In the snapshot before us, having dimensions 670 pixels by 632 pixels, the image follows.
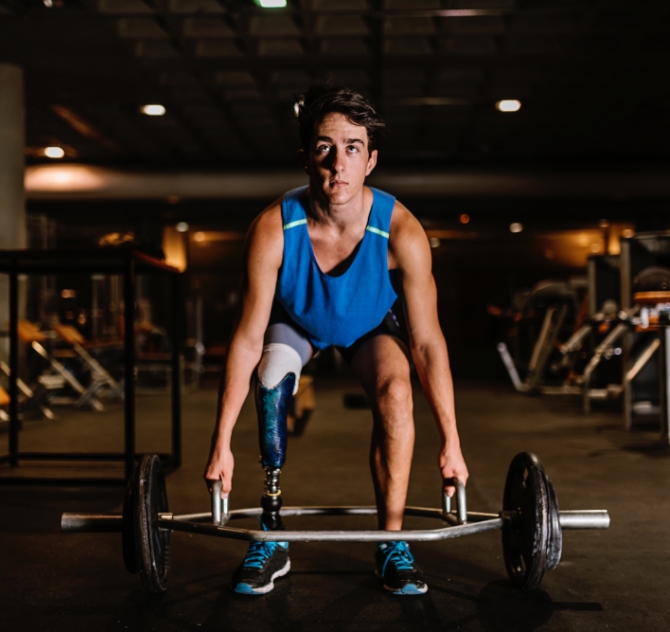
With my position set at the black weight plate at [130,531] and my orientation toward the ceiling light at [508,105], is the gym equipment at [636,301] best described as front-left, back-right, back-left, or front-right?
front-right

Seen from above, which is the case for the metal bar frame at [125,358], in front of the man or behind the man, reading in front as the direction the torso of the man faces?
behind

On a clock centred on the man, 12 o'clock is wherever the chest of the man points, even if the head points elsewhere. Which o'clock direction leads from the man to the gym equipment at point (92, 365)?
The gym equipment is roughly at 5 o'clock from the man.

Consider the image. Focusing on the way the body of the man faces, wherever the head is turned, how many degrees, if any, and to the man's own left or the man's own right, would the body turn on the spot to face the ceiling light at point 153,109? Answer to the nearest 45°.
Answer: approximately 180°

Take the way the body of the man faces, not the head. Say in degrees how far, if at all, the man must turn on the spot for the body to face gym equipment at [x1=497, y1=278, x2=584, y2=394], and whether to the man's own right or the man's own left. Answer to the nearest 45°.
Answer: approximately 180°

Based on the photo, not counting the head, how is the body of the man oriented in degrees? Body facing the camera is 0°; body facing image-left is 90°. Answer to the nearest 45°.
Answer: approximately 0°

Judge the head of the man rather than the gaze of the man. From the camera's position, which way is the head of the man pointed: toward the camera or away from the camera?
toward the camera
